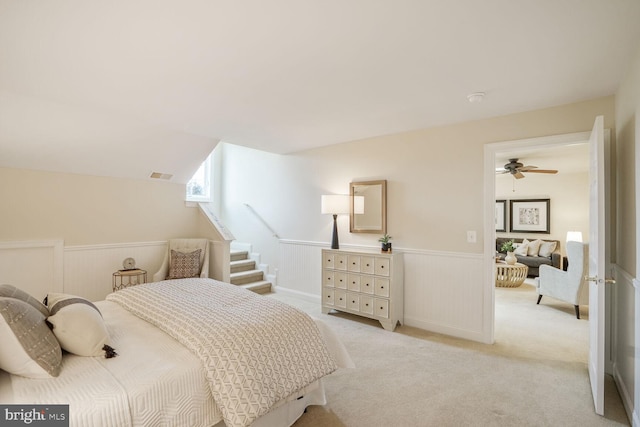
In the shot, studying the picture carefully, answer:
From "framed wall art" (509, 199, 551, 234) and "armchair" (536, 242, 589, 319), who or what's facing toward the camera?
the framed wall art

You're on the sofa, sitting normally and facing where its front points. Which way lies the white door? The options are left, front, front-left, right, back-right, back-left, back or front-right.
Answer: front

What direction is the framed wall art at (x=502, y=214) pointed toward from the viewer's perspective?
toward the camera

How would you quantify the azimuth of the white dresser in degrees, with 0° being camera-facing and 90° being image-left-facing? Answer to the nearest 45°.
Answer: approximately 45°

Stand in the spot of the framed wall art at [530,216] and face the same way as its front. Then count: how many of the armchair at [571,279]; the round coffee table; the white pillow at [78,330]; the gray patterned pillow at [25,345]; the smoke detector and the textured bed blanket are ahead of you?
6

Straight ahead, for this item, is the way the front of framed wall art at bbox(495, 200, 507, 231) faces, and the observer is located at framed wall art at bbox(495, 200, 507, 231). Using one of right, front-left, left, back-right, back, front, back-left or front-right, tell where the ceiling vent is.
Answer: front-right

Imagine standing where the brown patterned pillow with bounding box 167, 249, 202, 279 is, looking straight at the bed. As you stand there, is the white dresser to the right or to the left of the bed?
left

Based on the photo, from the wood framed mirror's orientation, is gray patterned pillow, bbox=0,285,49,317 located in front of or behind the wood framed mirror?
in front

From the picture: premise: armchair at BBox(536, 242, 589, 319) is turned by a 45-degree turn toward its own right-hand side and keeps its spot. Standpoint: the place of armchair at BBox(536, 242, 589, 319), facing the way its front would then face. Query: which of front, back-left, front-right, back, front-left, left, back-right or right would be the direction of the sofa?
front

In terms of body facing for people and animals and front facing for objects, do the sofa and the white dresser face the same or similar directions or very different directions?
same or similar directions

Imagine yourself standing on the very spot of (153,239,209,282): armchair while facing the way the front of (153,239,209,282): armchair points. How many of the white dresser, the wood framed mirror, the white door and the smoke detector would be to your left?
4

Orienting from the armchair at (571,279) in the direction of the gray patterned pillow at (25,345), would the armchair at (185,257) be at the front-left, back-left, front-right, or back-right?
front-right

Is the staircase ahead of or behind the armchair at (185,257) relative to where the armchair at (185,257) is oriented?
behind

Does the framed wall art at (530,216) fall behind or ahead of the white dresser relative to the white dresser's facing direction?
behind

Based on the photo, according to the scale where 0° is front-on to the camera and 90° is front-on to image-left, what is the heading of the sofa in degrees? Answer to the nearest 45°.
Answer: approximately 0°

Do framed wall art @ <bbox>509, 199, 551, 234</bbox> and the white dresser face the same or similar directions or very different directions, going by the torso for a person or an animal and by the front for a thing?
same or similar directions

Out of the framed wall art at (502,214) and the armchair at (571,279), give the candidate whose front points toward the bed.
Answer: the framed wall art

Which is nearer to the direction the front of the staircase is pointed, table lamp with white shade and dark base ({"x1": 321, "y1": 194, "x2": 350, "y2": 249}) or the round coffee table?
the table lamp with white shade and dark base

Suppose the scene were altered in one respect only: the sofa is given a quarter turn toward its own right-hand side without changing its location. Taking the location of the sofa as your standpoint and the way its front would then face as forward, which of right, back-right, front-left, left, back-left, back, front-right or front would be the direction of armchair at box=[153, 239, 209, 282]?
front-left

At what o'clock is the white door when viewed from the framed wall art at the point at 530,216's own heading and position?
The white door is roughly at 12 o'clock from the framed wall art.
